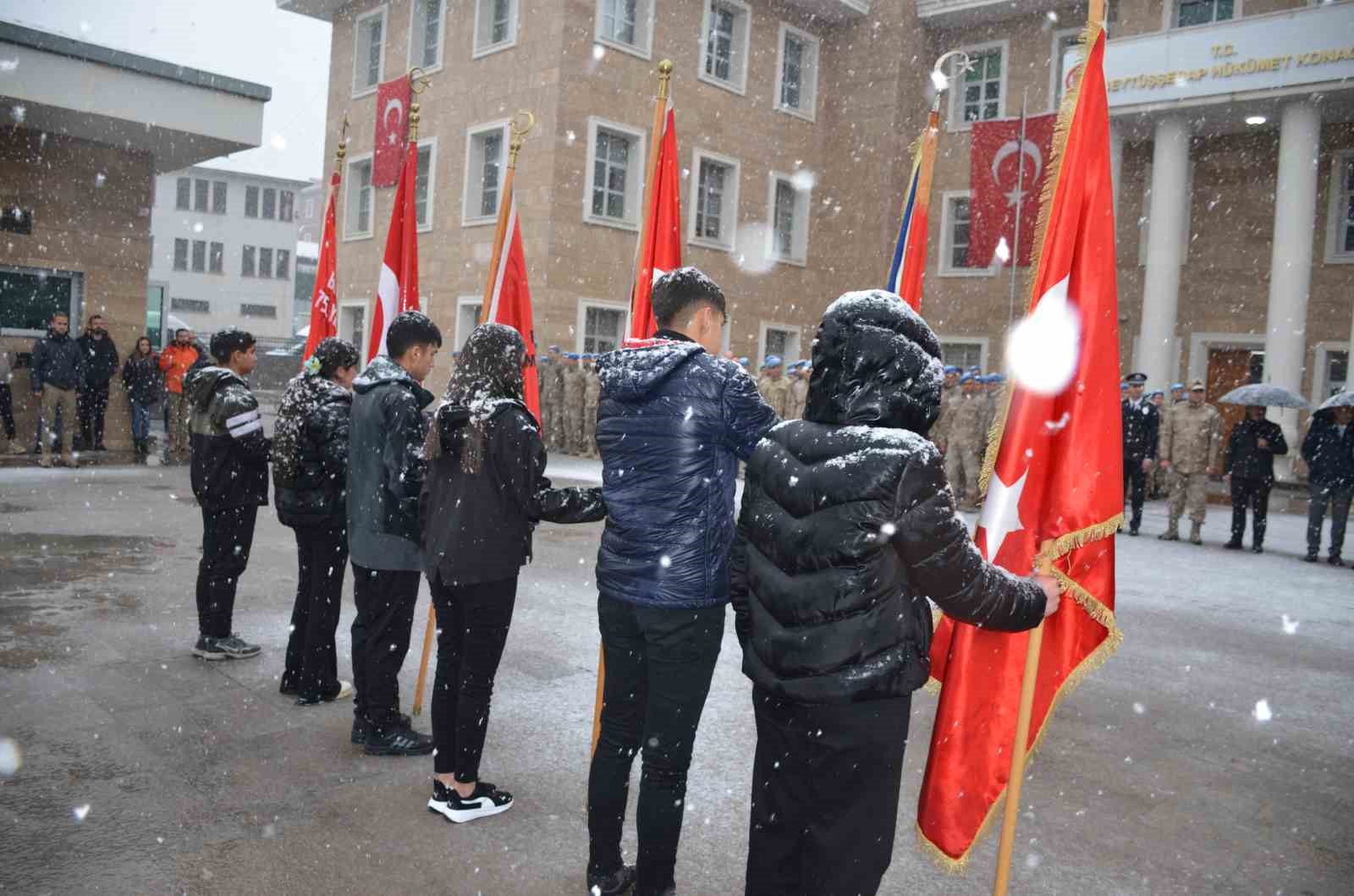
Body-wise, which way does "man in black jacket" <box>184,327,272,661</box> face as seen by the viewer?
to the viewer's right

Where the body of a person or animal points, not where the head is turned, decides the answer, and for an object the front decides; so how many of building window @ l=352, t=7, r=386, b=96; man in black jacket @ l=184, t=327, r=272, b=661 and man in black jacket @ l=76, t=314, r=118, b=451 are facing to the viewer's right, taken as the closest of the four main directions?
1

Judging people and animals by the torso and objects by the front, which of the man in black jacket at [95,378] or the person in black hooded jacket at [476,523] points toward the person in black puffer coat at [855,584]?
the man in black jacket

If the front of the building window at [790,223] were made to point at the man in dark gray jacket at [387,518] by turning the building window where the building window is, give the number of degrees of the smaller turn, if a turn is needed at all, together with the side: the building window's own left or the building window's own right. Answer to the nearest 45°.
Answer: approximately 45° to the building window's own right

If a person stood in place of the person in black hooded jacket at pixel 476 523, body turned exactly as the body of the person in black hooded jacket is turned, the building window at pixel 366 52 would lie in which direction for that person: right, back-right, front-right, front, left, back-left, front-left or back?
front-left

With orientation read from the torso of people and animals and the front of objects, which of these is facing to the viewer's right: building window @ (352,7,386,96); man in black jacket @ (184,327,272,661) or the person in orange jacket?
the man in black jacket

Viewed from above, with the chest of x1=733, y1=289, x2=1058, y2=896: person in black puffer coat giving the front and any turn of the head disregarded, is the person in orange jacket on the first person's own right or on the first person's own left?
on the first person's own left

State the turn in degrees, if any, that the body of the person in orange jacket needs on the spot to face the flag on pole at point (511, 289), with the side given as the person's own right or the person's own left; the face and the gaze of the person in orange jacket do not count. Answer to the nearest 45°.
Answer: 0° — they already face it

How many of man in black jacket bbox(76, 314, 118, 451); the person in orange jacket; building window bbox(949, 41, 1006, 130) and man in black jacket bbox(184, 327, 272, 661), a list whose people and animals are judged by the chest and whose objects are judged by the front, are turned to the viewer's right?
1

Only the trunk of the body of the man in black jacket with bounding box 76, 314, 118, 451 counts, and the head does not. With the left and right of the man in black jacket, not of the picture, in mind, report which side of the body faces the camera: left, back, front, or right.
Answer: front

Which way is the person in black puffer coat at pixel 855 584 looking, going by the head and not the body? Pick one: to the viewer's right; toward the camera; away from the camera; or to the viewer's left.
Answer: away from the camera

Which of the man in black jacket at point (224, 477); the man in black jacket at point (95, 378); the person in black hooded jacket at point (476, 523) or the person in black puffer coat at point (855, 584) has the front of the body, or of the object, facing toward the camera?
the man in black jacket at point (95, 378)

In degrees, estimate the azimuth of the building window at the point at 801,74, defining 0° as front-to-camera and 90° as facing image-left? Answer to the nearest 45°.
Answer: approximately 315°

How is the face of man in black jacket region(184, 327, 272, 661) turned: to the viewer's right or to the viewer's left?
to the viewer's right

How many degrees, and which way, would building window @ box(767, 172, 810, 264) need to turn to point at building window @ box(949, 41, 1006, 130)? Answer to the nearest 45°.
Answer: approximately 45° to its left

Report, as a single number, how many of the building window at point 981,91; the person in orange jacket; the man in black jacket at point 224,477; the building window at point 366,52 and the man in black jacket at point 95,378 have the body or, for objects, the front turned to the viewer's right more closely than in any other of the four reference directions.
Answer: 1

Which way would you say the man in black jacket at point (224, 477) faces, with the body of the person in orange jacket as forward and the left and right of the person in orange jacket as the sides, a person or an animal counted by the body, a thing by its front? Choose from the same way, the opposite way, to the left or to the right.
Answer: to the left

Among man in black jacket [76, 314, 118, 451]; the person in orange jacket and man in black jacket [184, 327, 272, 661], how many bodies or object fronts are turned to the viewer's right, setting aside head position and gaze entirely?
1

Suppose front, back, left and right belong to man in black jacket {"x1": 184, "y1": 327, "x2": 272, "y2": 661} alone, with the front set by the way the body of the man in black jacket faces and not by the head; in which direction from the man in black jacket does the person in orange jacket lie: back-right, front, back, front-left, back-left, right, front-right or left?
left

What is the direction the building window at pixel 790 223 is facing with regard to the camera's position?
facing the viewer and to the right of the viewer
